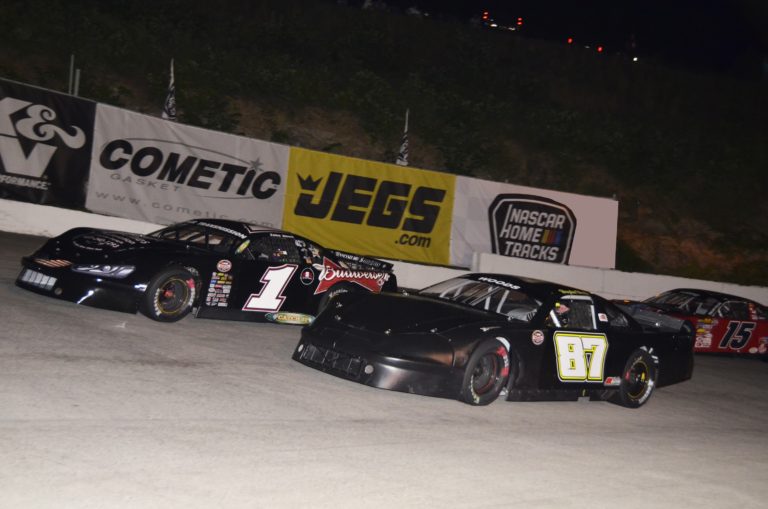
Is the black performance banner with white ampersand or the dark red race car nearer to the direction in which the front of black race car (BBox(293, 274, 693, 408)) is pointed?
the black performance banner with white ampersand

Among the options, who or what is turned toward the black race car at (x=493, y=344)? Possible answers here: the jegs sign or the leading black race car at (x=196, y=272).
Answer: the jegs sign

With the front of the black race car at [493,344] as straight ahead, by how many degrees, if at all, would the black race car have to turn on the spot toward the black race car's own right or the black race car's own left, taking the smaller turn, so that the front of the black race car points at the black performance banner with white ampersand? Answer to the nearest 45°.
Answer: approximately 90° to the black race car's own right

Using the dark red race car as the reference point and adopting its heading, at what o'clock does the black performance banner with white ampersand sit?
The black performance banner with white ampersand is roughly at 1 o'clock from the dark red race car.

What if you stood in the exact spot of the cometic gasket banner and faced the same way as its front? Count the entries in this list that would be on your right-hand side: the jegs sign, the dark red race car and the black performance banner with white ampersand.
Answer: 1

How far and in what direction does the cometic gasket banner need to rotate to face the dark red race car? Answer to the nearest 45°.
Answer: approximately 45° to its left

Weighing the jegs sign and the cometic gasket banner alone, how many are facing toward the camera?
2

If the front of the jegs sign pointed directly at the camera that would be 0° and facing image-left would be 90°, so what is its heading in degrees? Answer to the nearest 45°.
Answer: approximately 0°

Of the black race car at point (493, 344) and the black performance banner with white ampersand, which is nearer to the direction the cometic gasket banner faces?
the black race car

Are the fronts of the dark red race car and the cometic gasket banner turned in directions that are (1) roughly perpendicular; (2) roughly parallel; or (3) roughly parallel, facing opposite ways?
roughly perpendicular

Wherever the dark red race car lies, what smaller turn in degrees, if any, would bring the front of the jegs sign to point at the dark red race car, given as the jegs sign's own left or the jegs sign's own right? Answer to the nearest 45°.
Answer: approximately 45° to the jegs sign's own left

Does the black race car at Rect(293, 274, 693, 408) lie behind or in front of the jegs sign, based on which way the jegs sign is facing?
in front
